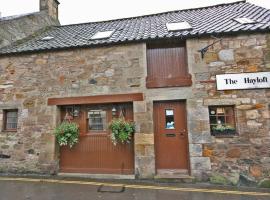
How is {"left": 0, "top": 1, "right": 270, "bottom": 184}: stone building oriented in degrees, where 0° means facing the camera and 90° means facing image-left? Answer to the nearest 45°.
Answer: approximately 0°

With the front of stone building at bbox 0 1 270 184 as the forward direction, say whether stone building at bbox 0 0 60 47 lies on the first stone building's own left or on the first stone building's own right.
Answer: on the first stone building's own right
